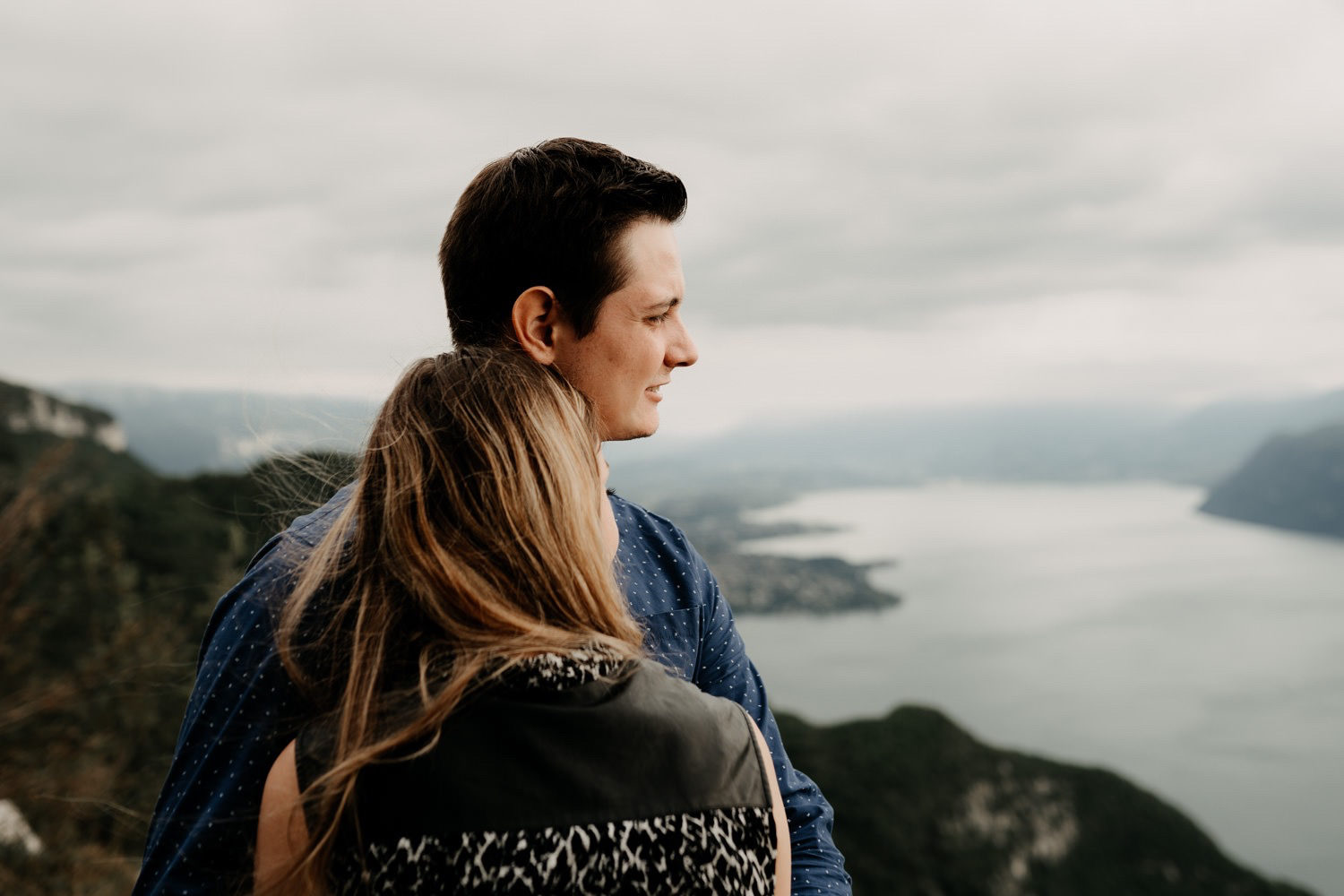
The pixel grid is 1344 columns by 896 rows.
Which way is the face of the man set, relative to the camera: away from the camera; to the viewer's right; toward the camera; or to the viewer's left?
to the viewer's right

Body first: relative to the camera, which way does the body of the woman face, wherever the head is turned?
away from the camera

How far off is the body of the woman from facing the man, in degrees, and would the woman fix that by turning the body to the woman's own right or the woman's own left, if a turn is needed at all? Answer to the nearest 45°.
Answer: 0° — they already face them
